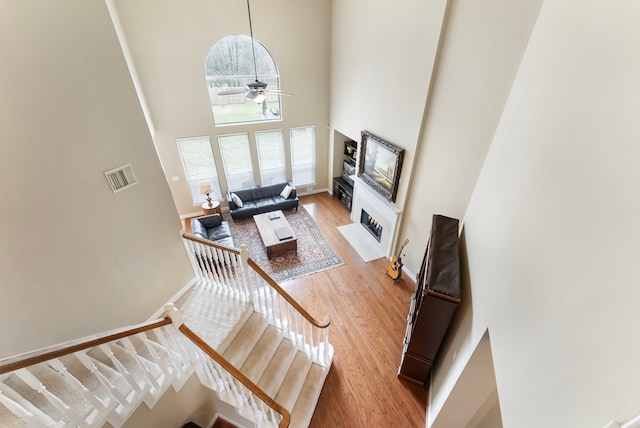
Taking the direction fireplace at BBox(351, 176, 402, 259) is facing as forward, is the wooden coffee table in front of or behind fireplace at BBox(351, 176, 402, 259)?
in front

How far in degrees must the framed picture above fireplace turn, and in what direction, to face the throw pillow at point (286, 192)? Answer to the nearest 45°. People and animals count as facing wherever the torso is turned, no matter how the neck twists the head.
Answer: approximately 45° to its right

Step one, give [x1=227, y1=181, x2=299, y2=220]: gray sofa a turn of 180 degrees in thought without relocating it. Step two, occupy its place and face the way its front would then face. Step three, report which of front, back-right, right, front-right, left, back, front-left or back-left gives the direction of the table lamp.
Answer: left

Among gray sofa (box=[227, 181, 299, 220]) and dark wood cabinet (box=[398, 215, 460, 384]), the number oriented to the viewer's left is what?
1

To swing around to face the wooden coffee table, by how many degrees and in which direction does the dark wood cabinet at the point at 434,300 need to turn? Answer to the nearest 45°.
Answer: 0° — it already faces it

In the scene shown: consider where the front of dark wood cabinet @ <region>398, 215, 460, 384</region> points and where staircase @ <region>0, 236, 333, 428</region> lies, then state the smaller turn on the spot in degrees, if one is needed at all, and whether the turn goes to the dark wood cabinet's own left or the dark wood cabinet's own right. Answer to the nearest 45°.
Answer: approximately 45° to the dark wood cabinet's own left

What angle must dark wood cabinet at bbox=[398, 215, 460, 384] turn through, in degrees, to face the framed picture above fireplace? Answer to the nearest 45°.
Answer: approximately 45° to its right

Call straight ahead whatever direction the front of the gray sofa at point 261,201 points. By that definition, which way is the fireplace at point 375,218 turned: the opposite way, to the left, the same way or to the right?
to the right

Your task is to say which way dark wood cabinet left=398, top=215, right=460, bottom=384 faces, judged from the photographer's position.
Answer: facing to the left of the viewer

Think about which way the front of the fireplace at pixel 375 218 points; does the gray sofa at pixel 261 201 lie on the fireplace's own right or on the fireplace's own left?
on the fireplace's own right

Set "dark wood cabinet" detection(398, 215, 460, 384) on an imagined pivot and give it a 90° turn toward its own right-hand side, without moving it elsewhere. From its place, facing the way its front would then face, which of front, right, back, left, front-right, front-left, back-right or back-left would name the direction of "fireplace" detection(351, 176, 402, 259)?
front-left
